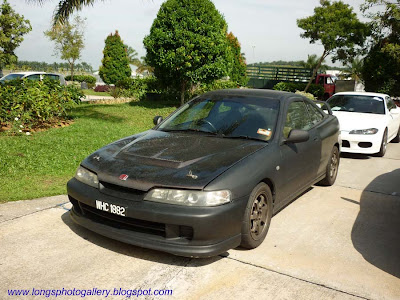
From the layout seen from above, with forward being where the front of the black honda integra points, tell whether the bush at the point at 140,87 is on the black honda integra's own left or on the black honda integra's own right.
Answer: on the black honda integra's own right

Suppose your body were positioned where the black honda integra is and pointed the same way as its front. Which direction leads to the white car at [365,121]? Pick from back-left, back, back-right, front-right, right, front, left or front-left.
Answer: back

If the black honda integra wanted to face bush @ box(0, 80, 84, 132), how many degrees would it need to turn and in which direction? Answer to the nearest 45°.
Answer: approximately 90° to its right

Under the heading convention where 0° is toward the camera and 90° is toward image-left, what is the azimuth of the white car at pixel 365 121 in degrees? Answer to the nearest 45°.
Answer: approximately 45°

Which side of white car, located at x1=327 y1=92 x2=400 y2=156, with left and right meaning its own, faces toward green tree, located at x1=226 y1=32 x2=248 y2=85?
right

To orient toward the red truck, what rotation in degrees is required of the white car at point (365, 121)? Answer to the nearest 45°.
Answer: approximately 135° to its right

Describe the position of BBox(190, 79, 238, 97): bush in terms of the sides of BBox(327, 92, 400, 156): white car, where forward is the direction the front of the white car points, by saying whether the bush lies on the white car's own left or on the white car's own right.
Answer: on the white car's own right

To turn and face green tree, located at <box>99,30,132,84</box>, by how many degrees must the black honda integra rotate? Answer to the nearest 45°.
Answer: approximately 135° to its right

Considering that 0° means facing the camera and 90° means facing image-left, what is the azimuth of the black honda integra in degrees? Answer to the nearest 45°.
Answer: approximately 45°

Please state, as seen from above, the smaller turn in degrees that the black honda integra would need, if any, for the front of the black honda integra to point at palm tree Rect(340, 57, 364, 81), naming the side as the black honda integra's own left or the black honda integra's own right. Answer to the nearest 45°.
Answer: approximately 180°

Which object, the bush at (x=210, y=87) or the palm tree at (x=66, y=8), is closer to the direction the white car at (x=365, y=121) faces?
the palm tree

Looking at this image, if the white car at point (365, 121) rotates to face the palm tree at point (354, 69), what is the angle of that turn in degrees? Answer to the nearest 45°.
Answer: approximately 135° to its right

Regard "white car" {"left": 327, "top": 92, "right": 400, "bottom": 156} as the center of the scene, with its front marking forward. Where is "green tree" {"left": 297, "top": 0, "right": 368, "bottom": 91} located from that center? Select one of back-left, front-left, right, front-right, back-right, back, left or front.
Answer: back-right

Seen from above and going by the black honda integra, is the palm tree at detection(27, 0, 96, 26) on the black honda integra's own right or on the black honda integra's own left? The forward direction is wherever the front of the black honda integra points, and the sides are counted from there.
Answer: on the black honda integra's own right
